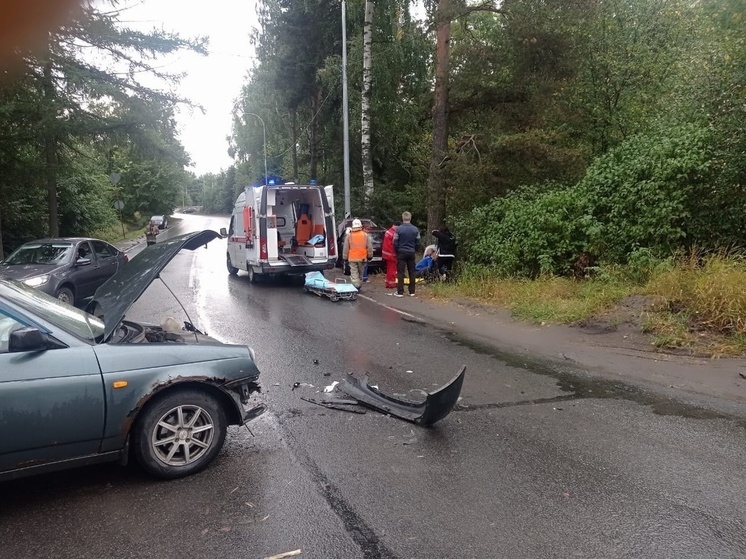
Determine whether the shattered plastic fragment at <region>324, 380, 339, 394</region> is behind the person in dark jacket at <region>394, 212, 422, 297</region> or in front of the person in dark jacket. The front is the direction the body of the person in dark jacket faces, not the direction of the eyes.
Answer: behind

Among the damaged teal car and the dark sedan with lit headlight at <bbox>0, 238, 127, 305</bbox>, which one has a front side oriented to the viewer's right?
the damaged teal car

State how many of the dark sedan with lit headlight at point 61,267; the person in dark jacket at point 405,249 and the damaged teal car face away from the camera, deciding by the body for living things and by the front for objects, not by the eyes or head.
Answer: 1

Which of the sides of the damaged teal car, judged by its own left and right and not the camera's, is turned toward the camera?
right

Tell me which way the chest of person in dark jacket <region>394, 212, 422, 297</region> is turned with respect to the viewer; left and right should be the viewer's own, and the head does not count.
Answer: facing away from the viewer

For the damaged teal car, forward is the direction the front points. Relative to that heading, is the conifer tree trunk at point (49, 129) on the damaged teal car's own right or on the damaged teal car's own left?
on the damaged teal car's own left

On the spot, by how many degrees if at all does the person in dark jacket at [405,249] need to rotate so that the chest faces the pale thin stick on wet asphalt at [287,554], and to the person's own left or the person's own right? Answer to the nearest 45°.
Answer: approximately 180°

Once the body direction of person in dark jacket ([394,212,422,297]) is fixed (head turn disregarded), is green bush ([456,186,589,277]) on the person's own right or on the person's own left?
on the person's own right

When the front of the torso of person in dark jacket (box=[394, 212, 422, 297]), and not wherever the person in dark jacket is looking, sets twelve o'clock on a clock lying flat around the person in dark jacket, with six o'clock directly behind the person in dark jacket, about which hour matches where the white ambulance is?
The white ambulance is roughly at 10 o'clock from the person in dark jacket.

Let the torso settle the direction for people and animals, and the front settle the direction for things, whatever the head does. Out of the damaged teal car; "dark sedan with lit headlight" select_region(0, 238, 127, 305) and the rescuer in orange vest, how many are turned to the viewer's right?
1

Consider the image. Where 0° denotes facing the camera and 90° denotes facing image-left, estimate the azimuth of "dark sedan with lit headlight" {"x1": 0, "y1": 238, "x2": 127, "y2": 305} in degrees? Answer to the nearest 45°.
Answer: approximately 45°

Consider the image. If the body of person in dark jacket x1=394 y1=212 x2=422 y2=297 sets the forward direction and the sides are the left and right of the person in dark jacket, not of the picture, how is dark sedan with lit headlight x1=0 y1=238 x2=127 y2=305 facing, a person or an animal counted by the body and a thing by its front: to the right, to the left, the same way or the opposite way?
the opposite way

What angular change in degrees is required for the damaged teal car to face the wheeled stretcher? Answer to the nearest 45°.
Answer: approximately 45° to its left
